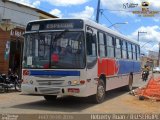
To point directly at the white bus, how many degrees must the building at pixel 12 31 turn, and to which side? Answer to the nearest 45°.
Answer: approximately 45° to its right

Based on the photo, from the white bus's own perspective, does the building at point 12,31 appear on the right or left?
on its right

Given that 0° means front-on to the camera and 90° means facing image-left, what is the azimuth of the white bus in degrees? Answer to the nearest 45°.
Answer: approximately 45°

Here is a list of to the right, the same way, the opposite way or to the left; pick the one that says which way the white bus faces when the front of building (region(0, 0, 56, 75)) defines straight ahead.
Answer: to the right

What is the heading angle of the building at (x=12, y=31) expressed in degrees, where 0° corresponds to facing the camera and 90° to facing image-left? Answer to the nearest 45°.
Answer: approximately 315°
